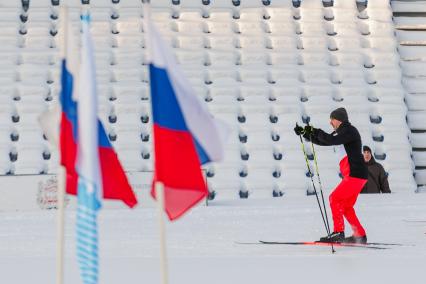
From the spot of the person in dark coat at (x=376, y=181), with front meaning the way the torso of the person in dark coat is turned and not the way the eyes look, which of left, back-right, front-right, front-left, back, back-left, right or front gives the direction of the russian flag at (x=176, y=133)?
front-left

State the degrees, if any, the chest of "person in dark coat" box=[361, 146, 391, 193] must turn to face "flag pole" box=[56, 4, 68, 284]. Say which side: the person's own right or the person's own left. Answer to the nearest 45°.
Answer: approximately 45° to the person's own left

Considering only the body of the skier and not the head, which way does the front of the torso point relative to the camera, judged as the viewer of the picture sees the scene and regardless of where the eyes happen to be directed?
to the viewer's left

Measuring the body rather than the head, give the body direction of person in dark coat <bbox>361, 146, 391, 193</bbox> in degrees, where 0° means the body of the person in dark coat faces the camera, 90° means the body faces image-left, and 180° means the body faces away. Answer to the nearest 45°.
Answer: approximately 45°

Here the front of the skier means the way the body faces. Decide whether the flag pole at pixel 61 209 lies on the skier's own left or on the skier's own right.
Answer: on the skier's own left
